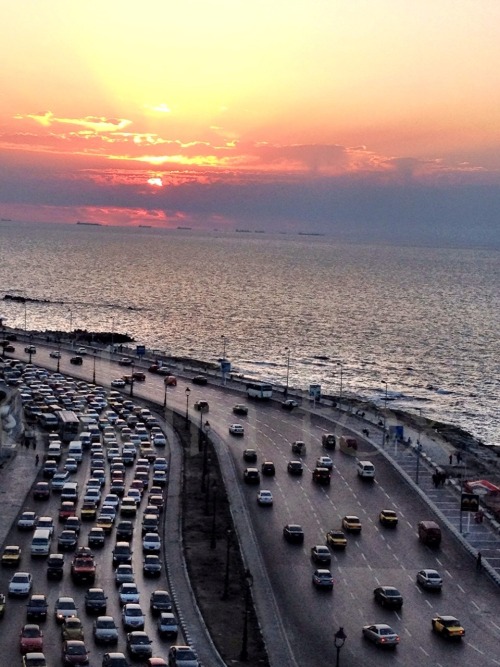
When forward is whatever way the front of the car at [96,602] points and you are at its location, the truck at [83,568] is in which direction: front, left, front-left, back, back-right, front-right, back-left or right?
back

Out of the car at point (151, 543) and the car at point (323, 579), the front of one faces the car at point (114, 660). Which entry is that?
the car at point (151, 543)

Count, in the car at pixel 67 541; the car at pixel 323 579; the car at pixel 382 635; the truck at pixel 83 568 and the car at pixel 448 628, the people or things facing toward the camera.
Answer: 2

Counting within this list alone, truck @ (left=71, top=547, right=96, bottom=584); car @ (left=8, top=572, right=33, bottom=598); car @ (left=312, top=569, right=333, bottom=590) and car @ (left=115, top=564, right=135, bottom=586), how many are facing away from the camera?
1

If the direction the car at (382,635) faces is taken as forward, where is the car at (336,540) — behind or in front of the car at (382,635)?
in front

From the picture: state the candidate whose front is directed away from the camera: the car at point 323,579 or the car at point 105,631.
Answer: the car at point 323,579

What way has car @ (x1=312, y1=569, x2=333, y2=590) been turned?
away from the camera

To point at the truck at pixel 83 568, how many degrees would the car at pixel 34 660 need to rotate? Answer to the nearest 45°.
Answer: approximately 180°

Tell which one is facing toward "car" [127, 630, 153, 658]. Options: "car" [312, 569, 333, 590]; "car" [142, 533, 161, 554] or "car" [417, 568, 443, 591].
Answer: "car" [142, 533, 161, 554]

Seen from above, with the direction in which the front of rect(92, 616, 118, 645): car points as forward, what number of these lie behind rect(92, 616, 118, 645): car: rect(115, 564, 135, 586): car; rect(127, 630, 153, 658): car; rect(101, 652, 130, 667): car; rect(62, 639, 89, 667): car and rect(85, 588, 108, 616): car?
2

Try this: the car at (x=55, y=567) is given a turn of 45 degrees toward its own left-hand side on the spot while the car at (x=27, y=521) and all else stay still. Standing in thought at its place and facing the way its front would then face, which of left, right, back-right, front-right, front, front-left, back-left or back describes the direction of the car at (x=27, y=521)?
back-left

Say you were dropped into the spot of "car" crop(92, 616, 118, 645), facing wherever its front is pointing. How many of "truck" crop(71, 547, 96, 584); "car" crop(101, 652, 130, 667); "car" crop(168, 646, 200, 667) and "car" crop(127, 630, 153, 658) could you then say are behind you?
1

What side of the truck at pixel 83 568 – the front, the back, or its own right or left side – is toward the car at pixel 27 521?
back
